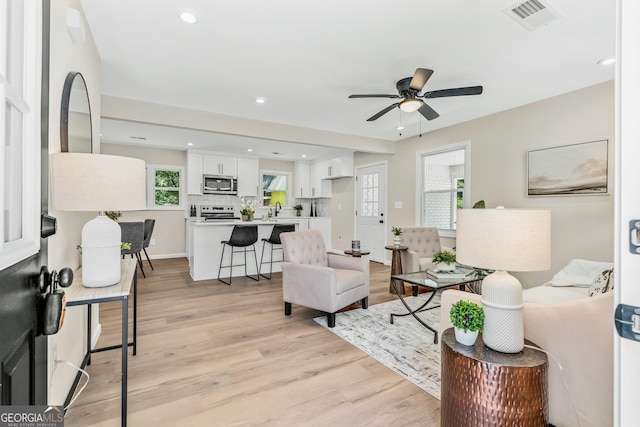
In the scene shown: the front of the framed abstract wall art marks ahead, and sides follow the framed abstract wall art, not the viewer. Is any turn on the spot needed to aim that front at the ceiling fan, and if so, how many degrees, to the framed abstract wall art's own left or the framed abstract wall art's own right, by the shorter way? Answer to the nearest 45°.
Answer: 0° — it already faces it

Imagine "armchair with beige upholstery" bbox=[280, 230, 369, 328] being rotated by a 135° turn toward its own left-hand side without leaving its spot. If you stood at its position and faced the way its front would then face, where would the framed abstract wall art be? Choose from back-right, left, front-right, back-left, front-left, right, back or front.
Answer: right

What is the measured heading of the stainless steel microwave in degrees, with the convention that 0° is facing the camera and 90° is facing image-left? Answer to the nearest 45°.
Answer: approximately 0°

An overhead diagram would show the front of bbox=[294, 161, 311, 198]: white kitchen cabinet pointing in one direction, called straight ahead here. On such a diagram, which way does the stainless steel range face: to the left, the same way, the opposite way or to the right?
the same way

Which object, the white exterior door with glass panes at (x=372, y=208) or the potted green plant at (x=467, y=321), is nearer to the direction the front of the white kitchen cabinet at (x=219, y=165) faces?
the potted green plant

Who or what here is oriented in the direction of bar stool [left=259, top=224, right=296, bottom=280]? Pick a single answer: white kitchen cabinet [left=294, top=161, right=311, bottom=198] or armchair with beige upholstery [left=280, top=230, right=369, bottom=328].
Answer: the white kitchen cabinet

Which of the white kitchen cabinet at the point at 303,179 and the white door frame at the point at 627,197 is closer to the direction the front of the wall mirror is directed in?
the white door frame

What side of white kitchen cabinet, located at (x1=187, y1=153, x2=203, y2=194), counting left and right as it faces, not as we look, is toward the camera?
front

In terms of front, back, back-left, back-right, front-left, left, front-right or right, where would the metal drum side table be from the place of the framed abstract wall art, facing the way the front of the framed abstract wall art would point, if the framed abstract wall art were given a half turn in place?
back-right

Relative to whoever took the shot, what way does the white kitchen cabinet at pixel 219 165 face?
facing the viewer

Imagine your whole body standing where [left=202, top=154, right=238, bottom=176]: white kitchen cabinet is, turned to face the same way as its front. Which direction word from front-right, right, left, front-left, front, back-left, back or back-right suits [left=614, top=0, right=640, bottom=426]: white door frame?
front

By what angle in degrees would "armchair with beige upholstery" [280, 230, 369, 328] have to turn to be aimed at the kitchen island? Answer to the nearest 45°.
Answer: approximately 180°

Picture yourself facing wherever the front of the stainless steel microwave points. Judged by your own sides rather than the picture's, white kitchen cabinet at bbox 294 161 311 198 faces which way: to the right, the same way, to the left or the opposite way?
the same way

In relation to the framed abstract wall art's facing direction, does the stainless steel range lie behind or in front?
in front

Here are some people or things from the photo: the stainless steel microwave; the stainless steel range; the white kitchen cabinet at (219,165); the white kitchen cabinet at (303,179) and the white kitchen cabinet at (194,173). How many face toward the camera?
5

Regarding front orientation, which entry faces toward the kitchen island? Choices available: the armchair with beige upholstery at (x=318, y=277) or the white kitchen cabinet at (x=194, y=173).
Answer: the white kitchen cabinet

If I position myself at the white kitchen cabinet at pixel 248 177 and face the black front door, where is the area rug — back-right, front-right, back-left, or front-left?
front-left

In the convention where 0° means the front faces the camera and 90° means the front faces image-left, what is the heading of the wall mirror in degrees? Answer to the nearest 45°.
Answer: approximately 315°

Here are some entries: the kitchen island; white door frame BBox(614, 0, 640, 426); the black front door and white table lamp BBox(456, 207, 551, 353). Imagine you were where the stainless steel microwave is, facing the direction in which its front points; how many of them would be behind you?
0

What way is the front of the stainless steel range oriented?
toward the camera

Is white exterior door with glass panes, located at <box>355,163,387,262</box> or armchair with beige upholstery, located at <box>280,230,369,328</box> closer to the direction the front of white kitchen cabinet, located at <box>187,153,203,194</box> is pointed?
the armchair with beige upholstery

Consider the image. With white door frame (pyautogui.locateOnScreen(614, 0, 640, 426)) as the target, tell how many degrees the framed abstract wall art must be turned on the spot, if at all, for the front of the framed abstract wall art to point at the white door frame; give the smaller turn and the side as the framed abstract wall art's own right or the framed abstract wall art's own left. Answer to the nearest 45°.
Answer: approximately 45° to the framed abstract wall art's own left
